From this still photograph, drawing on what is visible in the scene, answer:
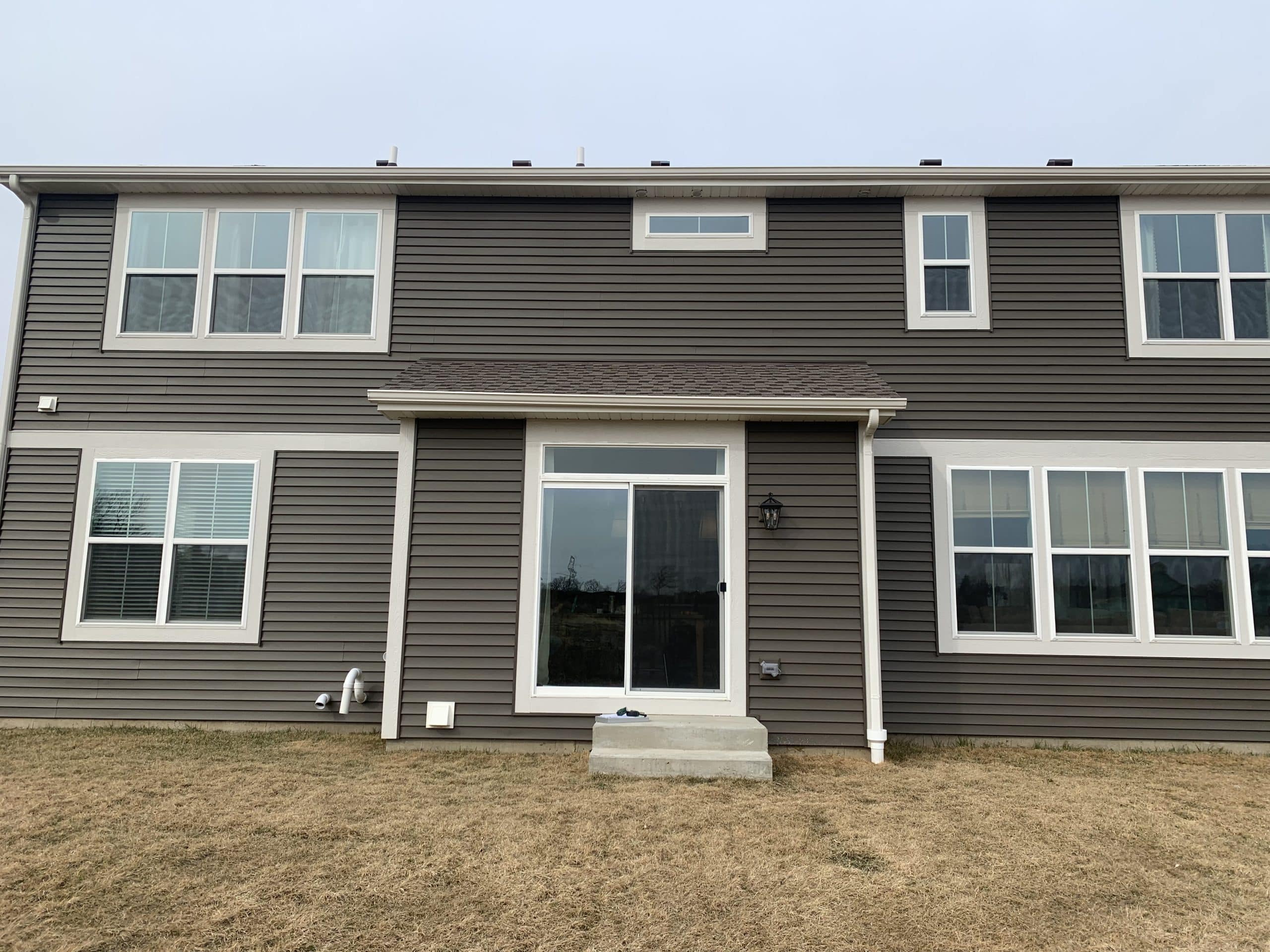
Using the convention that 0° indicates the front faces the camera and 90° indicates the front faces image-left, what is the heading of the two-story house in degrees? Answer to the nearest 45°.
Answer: approximately 180°
